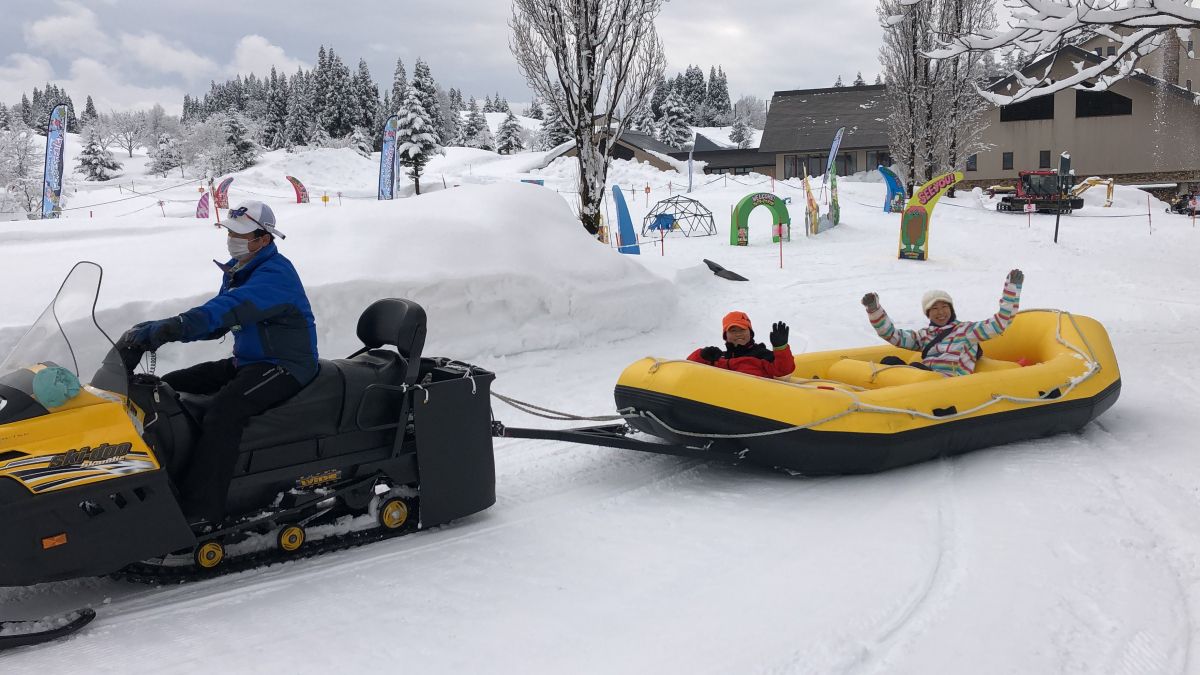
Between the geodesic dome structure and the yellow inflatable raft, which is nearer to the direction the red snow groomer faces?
the geodesic dome structure

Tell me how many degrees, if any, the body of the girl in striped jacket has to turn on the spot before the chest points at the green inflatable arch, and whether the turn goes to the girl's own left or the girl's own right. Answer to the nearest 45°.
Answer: approximately 135° to the girl's own right

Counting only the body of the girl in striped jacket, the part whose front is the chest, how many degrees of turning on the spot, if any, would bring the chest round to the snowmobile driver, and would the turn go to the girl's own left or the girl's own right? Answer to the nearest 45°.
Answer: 0° — they already face them

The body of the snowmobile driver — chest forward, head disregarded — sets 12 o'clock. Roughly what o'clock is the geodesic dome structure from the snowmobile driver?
The geodesic dome structure is roughly at 4 o'clock from the snowmobile driver.

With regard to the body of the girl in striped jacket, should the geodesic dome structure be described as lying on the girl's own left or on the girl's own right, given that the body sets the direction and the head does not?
on the girl's own right

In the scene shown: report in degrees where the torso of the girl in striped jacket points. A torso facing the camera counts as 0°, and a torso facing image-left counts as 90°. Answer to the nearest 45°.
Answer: approximately 45°

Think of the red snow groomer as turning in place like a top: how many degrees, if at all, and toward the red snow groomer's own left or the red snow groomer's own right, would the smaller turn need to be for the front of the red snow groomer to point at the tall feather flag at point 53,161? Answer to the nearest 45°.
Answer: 0° — it already faces it

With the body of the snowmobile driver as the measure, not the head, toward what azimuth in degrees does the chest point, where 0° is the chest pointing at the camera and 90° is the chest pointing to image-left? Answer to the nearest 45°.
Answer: approximately 90°

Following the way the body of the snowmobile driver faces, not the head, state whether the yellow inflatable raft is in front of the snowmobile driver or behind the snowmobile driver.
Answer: behind
